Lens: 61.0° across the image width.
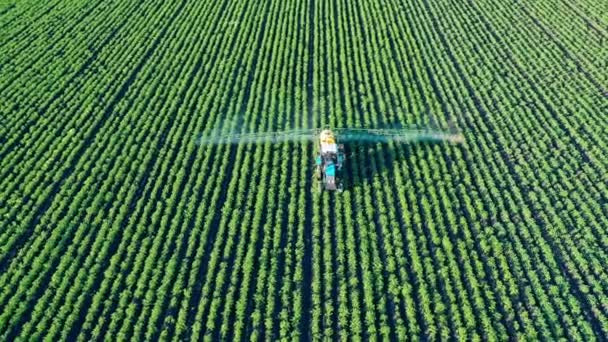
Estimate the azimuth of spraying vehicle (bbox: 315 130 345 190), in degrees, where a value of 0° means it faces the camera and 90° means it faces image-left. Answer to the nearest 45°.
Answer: approximately 0°
